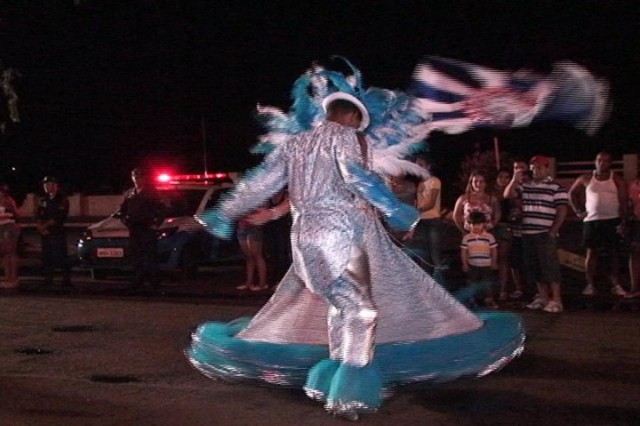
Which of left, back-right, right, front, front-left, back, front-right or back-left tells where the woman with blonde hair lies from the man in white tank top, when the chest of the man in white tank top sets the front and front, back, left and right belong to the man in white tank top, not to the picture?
front-right

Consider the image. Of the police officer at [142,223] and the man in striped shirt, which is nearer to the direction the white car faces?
the police officer

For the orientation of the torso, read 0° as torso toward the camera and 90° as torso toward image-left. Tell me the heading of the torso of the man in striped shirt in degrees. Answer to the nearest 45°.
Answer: approximately 45°

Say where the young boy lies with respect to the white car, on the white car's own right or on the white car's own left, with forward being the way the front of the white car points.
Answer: on the white car's own left

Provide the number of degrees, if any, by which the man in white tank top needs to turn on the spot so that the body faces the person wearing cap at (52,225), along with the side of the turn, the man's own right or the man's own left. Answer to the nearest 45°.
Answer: approximately 90° to the man's own right

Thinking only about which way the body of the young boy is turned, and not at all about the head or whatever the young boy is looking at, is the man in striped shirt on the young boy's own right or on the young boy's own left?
on the young boy's own left

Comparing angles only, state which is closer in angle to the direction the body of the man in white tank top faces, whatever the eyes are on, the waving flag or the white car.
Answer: the waving flag
